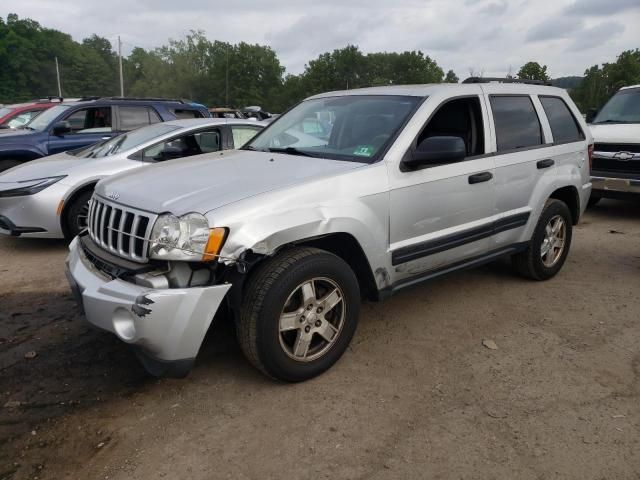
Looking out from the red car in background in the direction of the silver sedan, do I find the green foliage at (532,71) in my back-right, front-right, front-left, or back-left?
back-left

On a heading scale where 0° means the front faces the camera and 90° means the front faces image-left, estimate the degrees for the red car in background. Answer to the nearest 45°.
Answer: approximately 45°

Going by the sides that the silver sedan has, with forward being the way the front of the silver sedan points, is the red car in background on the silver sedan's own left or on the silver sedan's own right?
on the silver sedan's own right

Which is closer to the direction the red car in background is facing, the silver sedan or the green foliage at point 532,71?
the silver sedan

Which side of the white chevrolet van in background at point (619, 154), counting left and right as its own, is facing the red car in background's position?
right

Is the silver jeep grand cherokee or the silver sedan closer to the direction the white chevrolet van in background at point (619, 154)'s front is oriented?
the silver jeep grand cherokee

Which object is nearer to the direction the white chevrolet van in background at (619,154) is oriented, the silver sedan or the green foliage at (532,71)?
the silver sedan

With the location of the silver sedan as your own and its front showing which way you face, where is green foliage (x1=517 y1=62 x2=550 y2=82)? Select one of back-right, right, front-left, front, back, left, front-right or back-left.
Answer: back
